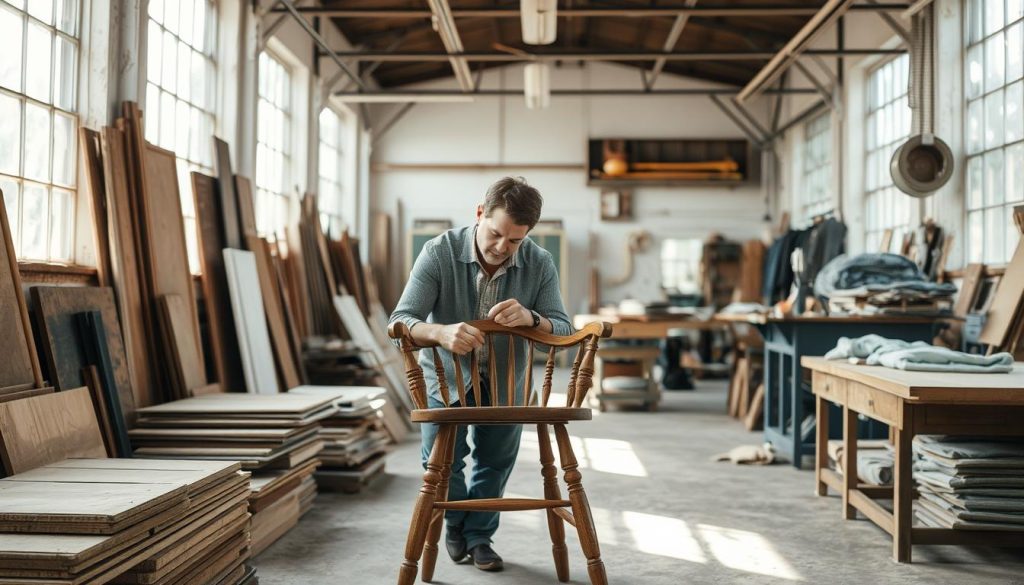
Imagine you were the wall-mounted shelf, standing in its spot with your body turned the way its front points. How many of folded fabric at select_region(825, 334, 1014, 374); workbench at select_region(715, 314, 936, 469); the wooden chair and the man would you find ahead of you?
4

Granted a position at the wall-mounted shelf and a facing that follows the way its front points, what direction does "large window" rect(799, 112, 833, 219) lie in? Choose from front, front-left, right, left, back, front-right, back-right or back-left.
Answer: front-left

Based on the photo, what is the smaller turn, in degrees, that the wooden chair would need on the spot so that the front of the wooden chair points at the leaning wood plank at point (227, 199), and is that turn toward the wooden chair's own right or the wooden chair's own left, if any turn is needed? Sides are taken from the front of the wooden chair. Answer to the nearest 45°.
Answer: approximately 135° to the wooden chair's own right

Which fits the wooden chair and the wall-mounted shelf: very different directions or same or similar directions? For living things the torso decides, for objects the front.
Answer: same or similar directions

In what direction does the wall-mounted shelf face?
toward the camera

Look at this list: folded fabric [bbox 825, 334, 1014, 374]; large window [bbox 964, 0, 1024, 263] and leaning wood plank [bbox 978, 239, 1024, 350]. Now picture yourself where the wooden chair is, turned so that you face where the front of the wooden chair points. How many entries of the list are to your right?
0

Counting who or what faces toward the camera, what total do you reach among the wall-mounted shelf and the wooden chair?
2

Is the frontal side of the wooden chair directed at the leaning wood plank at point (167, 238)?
no

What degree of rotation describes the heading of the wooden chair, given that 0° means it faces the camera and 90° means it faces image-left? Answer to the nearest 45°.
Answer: approximately 0°

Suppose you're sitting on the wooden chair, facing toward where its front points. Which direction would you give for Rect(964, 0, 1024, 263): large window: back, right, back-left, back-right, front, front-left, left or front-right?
back-left

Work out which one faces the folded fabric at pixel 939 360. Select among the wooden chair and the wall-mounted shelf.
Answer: the wall-mounted shelf

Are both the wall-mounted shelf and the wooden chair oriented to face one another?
no

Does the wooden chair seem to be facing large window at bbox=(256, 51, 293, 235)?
no

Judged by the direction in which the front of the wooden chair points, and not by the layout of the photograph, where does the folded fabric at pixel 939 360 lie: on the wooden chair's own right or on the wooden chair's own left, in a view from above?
on the wooden chair's own left

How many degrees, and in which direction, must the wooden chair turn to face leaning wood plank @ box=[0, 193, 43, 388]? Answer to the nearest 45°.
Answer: approximately 90° to its right

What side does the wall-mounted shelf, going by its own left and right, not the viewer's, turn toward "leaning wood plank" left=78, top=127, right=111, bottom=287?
front

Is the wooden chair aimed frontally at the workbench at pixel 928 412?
no
